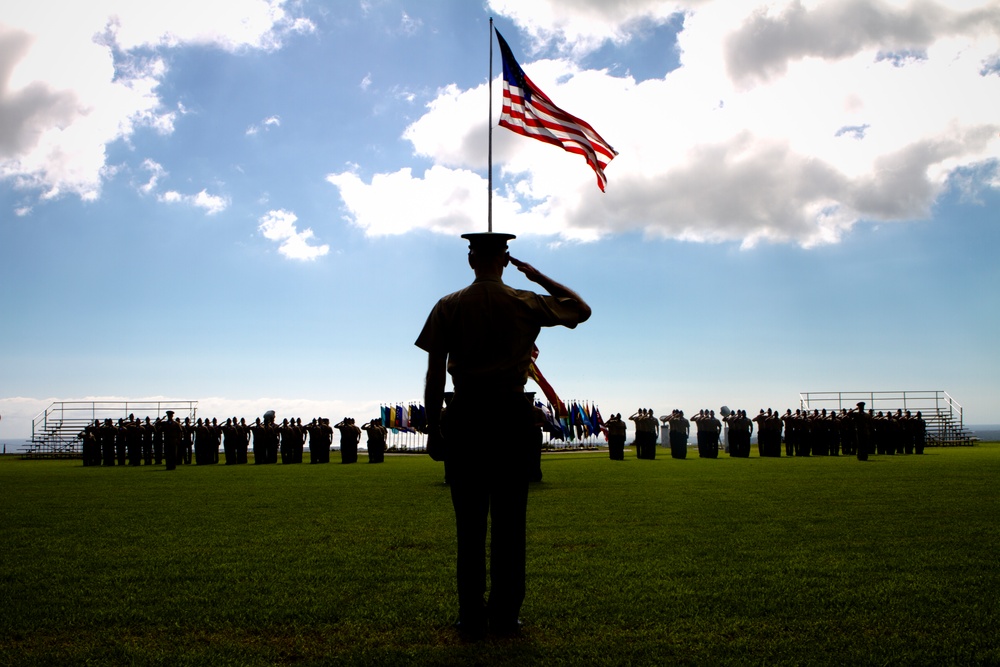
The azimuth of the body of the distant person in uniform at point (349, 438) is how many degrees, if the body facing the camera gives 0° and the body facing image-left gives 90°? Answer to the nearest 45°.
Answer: approximately 0°

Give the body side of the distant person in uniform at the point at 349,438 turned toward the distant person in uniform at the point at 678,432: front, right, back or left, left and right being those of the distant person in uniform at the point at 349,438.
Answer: left

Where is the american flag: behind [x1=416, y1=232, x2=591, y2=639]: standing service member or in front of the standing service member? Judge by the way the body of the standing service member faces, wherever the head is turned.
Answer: in front

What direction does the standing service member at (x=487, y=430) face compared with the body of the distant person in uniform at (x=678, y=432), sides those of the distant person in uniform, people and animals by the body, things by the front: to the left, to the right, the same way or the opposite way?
the opposite way

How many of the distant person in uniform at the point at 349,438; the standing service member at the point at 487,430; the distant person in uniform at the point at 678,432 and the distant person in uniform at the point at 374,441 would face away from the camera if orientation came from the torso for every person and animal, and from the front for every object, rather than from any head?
1

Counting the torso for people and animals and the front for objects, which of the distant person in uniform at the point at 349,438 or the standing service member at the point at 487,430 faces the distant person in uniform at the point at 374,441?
the standing service member

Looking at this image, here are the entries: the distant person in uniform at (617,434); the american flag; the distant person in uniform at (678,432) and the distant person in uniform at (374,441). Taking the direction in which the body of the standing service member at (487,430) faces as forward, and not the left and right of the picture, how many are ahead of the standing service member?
4

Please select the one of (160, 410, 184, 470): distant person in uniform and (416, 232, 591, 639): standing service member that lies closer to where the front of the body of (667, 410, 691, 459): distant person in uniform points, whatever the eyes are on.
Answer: the standing service member

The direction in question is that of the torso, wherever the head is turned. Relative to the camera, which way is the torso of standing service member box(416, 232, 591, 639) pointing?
away from the camera

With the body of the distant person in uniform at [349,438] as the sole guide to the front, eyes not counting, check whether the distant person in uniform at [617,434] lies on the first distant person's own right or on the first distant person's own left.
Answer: on the first distant person's own left

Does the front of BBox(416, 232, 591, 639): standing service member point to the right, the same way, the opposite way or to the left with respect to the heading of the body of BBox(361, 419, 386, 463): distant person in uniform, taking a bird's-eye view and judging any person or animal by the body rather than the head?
the opposite way
